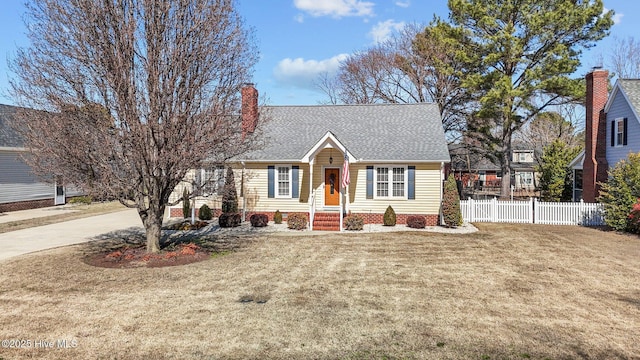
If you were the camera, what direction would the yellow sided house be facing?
facing the viewer

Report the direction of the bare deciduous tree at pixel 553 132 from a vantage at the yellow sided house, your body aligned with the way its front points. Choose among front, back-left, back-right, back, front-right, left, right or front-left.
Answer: back-left

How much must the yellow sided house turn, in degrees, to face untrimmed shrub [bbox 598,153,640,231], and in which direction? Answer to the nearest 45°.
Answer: approximately 90° to its left

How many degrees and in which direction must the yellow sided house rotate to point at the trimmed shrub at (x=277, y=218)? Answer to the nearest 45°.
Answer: approximately 90° to its right

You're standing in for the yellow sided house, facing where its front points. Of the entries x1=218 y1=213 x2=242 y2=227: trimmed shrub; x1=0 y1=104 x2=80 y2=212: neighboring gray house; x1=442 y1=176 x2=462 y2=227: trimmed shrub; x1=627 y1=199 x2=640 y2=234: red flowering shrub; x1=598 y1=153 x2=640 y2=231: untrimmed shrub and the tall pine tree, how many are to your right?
2

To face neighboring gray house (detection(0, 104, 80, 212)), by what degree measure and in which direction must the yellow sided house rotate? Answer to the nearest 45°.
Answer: approximately 90° to its right

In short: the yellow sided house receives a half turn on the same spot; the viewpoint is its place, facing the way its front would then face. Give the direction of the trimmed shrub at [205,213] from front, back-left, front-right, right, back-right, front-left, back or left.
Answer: left

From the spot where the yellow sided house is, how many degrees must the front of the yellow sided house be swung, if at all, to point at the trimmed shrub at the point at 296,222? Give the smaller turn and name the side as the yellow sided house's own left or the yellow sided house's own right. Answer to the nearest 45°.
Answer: approximately 45° to the yellow sided house's own right

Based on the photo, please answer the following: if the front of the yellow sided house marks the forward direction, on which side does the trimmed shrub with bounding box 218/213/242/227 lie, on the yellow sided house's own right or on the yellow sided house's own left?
on the yellow sided house's own right

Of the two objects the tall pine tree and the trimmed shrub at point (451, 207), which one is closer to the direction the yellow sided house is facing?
the trimmed shrub

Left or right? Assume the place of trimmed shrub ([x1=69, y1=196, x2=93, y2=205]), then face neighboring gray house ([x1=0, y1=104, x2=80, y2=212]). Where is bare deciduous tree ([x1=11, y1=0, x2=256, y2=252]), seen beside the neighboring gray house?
left

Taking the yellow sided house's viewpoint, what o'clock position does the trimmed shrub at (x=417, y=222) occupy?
The trimmed shrub is roughly at 10 o'clock from the yellow sided house.

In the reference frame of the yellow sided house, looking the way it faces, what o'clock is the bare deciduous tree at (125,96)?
The bare deciduous tree is roughly at 1 o'clock from the yellow sided house.
